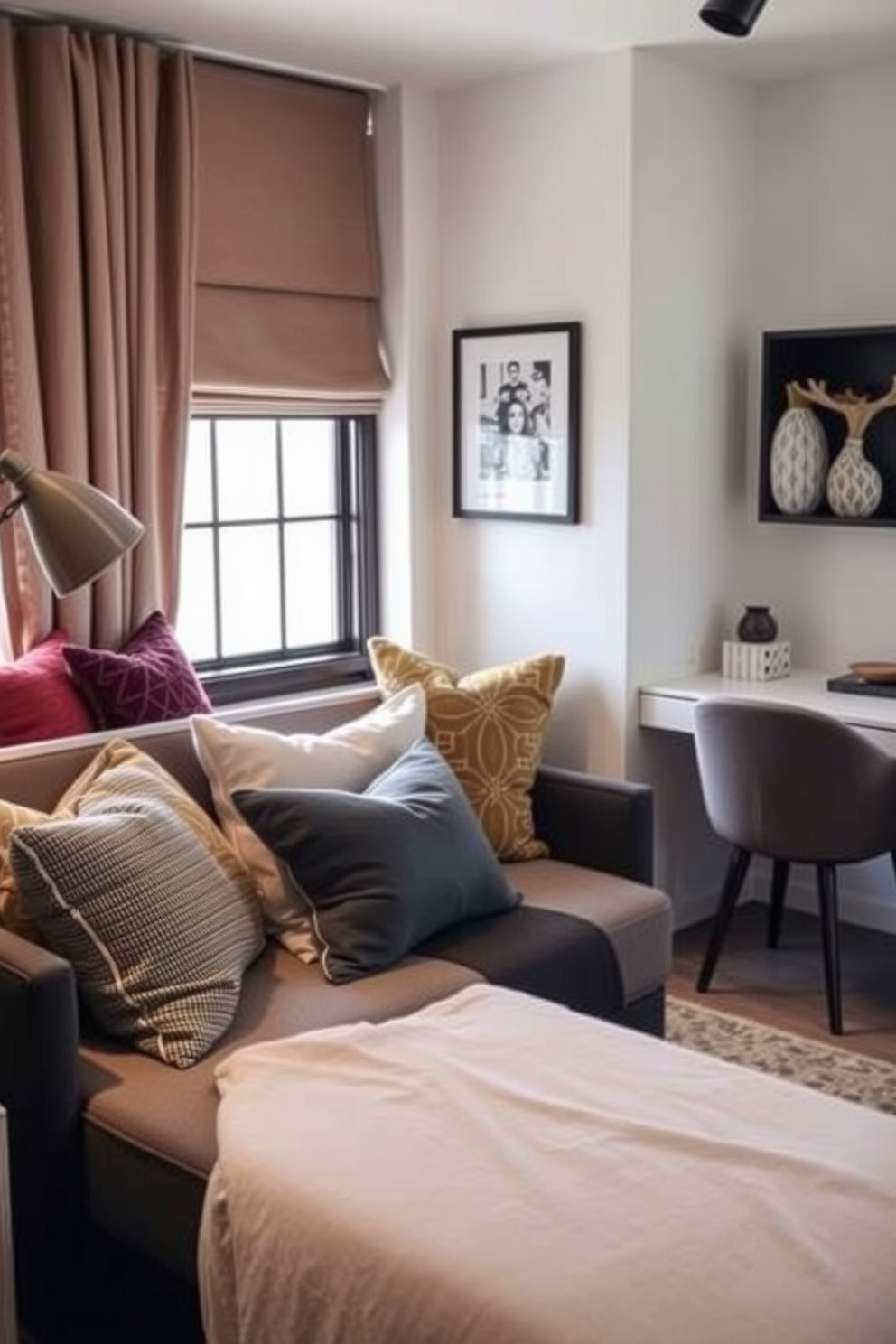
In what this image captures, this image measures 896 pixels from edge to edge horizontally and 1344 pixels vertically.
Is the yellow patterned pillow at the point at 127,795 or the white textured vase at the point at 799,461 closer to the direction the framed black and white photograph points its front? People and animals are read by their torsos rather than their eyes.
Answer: the yellow patterned pillow

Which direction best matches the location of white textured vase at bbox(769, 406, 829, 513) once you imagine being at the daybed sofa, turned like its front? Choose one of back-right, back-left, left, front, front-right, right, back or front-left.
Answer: left

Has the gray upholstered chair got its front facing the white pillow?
no

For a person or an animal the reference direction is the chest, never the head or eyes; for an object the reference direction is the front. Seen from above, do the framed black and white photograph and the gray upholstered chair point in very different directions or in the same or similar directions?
very different directions

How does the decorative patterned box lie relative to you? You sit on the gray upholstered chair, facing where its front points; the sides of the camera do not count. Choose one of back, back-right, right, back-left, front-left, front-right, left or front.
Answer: front-left

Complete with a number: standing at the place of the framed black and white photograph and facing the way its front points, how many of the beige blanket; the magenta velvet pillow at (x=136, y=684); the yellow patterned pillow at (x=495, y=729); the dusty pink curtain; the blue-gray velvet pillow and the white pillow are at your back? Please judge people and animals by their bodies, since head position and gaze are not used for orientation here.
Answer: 0

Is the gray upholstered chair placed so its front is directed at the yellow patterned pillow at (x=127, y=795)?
no

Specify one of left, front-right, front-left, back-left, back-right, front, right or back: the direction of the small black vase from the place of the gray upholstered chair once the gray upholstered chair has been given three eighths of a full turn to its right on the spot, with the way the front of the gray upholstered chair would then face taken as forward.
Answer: back

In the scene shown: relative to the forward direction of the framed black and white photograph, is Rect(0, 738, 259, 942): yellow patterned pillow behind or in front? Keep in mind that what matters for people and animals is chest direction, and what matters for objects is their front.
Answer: in front

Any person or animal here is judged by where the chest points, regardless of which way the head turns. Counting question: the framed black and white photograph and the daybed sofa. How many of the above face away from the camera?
0

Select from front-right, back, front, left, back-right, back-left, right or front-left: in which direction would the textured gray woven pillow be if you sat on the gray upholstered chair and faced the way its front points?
back

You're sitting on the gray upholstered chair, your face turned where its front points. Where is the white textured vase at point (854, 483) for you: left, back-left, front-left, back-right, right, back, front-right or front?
front-left

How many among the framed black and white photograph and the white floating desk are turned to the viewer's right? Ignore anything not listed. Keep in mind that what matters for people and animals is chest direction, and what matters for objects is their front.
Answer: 0

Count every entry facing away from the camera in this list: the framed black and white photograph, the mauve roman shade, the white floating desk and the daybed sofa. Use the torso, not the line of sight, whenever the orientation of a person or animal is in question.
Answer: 0

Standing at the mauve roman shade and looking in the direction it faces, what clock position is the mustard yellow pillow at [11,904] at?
The mustard yellow pillow is roughly at 2 o'clock from the mauve roman shade.

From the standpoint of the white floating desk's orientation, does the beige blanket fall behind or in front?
in front

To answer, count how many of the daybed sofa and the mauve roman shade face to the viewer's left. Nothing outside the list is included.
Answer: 0

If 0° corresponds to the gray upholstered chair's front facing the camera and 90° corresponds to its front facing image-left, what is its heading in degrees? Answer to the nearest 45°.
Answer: approximately 225°

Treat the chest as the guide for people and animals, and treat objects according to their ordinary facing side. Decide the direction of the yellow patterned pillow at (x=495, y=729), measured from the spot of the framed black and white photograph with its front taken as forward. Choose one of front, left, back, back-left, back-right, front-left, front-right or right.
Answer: front-left

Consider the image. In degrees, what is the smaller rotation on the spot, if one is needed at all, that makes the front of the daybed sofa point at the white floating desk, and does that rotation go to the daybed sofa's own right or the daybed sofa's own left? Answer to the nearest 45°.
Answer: approximately 90° to the daybed sofa's own left
